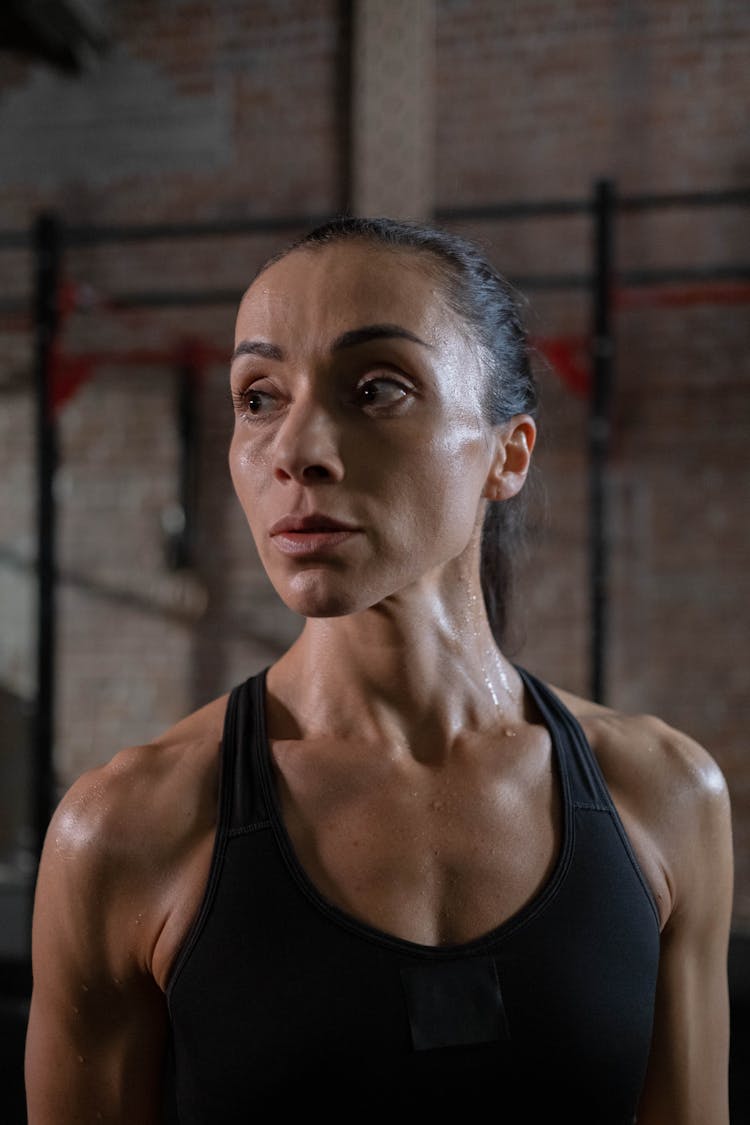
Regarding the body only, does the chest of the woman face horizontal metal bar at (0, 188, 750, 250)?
no

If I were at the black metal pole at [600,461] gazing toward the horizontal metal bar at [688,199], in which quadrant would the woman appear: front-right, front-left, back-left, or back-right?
back-right

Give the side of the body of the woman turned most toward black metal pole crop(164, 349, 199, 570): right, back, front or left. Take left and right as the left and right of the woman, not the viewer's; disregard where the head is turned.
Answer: back

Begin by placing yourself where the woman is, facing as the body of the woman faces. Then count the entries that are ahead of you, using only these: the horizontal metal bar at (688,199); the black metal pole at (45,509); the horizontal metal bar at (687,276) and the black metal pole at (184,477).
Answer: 0

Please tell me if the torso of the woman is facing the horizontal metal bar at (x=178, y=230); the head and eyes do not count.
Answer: no

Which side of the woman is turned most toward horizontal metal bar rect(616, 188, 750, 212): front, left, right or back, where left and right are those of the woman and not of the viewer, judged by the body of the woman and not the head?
back

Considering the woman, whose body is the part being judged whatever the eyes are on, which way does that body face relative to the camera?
toward the camera

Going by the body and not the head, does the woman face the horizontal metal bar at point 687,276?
no

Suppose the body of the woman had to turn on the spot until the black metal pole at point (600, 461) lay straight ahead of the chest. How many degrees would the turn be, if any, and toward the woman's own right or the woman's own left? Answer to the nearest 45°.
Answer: approximately 180°

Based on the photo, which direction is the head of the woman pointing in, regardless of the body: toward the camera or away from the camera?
toward the camera

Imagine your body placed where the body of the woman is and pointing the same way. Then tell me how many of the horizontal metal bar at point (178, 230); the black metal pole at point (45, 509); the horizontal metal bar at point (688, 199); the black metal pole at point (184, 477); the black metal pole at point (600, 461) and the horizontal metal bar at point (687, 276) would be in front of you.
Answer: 0
